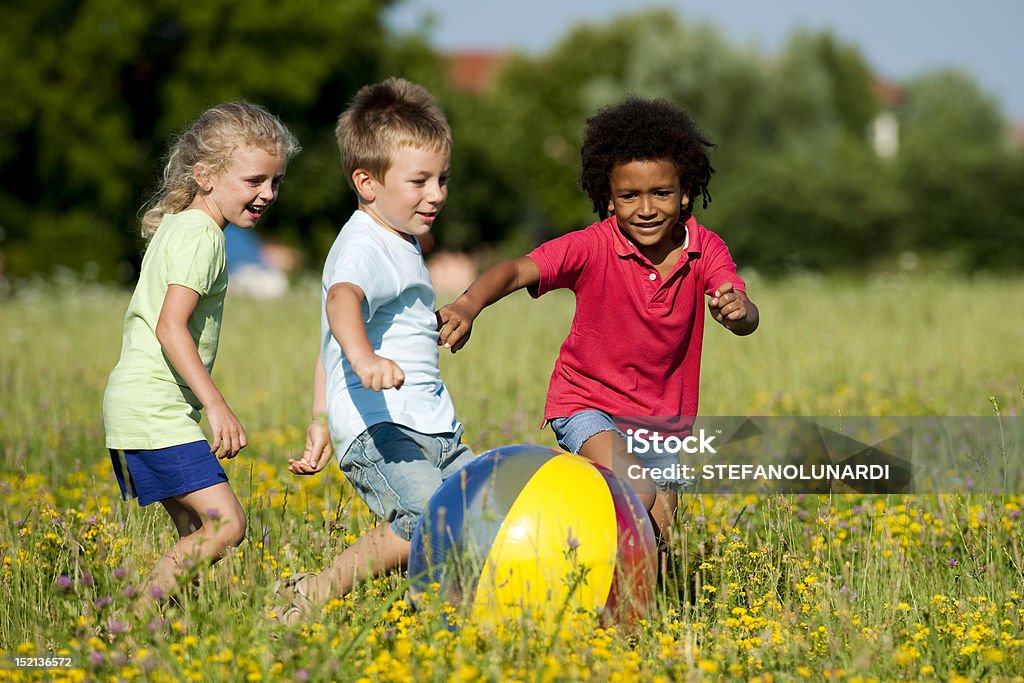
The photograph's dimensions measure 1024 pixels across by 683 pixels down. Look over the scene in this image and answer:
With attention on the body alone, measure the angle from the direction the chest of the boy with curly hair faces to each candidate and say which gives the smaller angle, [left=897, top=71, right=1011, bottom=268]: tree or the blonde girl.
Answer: the blonde girl

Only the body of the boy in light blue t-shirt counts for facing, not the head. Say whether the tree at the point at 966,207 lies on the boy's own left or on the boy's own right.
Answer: on the boy's own left

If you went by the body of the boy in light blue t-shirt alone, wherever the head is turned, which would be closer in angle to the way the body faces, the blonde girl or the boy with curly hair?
the boy with curly hair

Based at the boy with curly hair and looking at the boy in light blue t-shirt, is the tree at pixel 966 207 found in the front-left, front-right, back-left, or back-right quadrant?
back-right

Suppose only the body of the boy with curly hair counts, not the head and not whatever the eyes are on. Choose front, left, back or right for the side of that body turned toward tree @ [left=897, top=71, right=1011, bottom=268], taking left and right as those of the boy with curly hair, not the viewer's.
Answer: back

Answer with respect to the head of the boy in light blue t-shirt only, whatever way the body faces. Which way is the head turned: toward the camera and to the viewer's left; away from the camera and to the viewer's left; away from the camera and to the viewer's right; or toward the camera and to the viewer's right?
toward the camera and to the viewer's right

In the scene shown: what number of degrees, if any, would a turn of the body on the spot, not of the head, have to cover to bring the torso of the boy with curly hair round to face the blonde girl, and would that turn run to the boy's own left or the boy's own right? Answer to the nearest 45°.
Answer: approximately 45° to the boy's own right

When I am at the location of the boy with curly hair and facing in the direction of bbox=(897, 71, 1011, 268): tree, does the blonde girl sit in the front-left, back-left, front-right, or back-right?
back-left

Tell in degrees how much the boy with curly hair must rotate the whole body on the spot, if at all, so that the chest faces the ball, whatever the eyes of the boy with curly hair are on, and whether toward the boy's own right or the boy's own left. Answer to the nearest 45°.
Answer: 0° — they already face it

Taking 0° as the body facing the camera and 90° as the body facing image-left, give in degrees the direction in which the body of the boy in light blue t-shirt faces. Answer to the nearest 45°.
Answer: approximately 315°

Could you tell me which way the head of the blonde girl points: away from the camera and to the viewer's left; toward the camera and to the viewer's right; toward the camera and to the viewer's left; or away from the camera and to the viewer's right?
toward the camera and to the viewer's right

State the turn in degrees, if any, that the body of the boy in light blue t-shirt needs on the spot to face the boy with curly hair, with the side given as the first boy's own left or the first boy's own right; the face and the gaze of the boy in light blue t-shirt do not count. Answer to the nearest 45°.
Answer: approximately 90° to the first boy's own left
